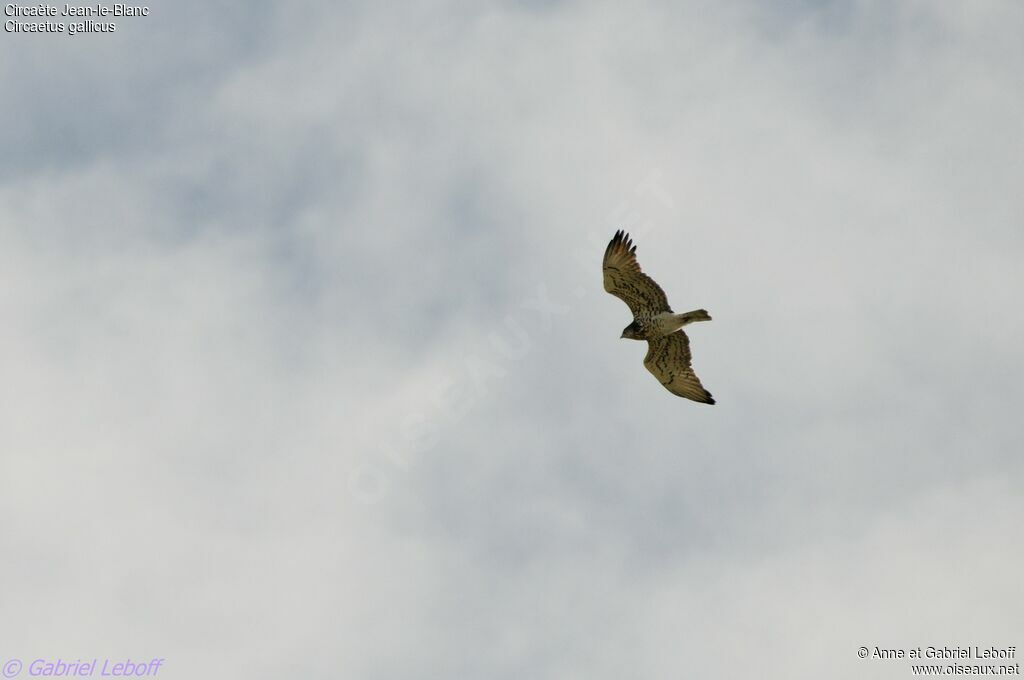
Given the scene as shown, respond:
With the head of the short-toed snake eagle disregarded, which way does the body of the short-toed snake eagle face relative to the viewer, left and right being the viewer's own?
facing to the left of the viewer
